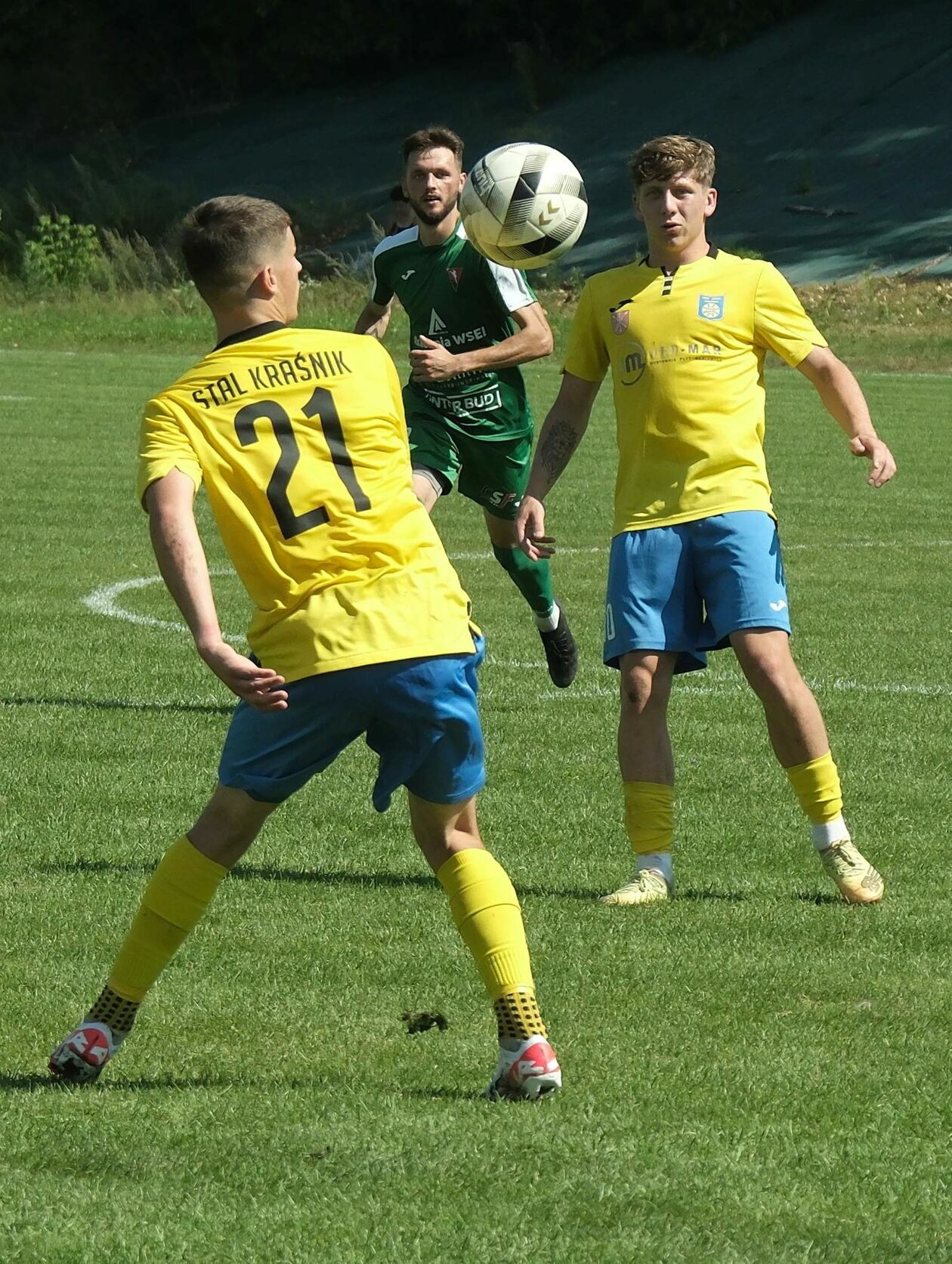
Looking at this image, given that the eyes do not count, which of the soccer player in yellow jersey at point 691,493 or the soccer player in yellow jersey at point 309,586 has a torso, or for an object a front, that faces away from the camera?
the soccer player in yellow jersey at point 309,586

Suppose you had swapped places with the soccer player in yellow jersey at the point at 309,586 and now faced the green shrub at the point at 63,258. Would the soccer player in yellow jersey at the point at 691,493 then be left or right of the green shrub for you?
right

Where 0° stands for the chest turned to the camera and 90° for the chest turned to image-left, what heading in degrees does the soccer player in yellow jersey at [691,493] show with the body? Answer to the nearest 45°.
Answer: approximately 0°

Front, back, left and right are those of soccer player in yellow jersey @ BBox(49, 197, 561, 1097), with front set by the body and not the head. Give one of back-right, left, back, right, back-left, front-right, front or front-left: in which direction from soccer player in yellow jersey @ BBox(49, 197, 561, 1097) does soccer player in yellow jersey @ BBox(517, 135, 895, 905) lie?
front-right

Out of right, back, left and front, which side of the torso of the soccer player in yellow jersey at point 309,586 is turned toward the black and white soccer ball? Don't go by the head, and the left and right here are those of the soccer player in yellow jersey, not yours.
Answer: front

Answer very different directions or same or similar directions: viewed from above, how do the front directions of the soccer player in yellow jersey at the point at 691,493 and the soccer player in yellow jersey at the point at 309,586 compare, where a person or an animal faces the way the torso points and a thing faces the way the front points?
very different directions

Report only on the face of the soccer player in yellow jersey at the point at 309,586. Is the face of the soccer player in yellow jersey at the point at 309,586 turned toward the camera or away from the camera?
away from the camera

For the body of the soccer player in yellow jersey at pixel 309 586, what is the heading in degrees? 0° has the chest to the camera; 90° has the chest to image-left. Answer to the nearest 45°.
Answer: approximately 180°

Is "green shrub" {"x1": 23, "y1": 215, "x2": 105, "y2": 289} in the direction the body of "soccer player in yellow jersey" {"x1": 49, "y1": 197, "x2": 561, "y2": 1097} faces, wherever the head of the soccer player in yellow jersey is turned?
yes

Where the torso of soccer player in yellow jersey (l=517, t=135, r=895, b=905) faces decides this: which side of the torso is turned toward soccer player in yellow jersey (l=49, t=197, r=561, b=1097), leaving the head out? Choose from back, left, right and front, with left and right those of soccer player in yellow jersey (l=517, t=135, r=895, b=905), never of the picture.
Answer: front

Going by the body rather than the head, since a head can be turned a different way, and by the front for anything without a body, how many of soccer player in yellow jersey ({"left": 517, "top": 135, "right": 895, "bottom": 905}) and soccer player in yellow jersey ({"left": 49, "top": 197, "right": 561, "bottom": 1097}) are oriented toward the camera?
1

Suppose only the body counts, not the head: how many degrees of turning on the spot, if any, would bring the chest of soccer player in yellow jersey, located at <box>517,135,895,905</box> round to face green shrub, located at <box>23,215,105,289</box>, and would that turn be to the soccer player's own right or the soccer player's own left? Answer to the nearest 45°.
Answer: approximately 180°
